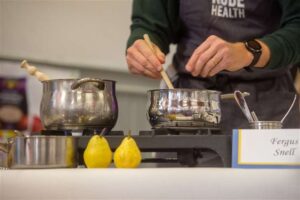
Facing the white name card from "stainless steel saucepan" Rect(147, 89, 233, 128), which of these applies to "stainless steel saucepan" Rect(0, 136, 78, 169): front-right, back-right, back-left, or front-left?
back-right

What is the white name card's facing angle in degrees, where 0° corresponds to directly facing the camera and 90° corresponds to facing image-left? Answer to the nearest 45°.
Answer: approximately 0°
